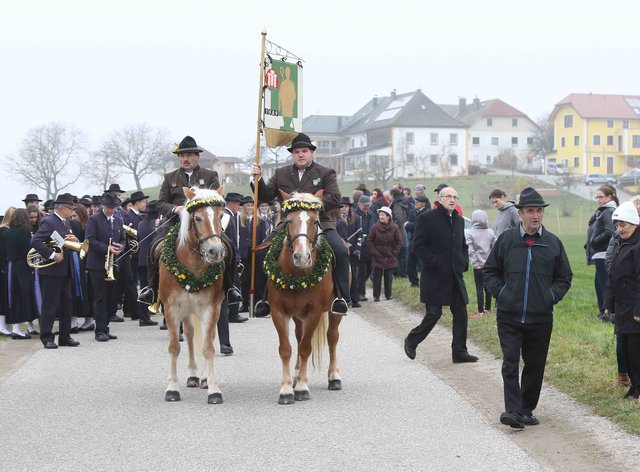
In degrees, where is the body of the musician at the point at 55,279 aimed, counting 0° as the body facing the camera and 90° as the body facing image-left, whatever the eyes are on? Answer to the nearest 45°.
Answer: approximately 315°

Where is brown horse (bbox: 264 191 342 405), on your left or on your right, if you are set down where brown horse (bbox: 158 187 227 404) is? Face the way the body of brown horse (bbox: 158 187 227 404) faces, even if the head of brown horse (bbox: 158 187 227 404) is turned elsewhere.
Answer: on your left

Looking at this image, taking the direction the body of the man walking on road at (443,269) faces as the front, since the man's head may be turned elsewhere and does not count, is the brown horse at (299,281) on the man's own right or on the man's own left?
on the man's own right

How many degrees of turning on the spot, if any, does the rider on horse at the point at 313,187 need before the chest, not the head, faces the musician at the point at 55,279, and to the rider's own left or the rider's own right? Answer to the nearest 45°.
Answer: approximately 135° to the rider's own right

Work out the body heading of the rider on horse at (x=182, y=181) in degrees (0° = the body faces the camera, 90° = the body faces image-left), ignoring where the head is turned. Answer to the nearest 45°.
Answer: approximately 0°

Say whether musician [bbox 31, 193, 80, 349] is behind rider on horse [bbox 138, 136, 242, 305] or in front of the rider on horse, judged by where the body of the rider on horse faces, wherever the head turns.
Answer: behind

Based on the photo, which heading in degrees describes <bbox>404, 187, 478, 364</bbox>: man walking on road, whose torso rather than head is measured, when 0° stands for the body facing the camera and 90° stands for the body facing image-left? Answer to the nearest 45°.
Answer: approximately 315°

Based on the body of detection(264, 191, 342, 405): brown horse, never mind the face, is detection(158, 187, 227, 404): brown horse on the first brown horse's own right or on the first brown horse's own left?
on the first brown horse's own right

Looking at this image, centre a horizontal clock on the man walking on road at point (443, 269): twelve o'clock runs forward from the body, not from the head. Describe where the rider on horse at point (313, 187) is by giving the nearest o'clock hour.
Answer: The rider on horse is roughly at 3 o'clock from the man walking on road.
